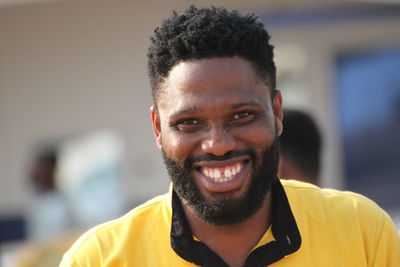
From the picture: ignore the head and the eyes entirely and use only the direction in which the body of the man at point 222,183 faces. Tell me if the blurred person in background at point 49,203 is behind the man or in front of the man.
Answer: behind

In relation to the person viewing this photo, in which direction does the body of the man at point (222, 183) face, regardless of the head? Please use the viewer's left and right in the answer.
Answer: facing the viewer

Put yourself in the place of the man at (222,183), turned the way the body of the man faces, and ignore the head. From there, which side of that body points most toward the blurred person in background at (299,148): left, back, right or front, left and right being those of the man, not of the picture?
back
